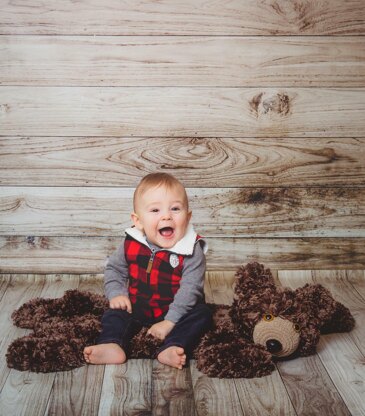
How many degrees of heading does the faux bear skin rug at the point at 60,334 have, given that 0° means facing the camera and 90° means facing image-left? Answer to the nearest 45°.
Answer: approximately 270°

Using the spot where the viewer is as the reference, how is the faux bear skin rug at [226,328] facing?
facing to the right of the viewer
